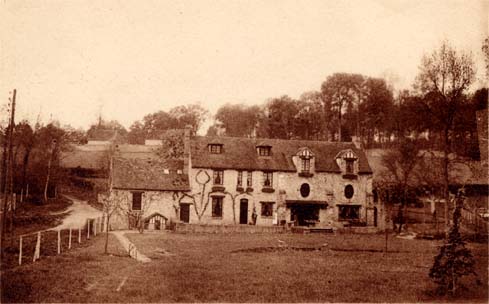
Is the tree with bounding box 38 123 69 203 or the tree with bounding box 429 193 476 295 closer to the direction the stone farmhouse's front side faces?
the tree with bounding box 429 193 476 295

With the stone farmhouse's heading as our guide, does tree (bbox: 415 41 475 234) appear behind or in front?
in front

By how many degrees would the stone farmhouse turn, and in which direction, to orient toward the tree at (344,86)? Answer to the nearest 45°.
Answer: approximately 135° to its left

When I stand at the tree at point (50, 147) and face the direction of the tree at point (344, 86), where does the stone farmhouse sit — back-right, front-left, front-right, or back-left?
front-right

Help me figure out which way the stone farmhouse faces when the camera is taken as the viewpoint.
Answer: facing the viewer

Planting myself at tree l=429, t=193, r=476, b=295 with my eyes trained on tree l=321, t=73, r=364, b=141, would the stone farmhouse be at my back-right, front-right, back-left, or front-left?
front-left

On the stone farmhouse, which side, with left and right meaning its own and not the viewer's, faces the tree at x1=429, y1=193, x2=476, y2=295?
front

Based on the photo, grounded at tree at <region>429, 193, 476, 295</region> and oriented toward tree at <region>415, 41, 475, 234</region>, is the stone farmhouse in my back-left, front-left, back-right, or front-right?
front-left

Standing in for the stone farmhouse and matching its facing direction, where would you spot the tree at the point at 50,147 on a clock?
The tree is roughly at 4 o'clock from the stone farmhouse.
